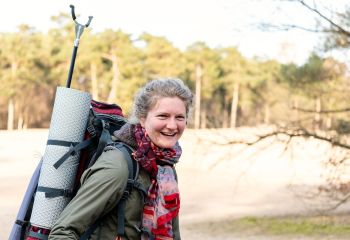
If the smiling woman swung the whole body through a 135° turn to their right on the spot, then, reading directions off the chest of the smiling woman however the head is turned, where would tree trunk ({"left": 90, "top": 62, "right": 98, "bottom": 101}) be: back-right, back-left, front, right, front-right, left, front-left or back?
right

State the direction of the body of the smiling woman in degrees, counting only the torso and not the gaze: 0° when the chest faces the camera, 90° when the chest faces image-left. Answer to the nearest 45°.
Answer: approximately 315°

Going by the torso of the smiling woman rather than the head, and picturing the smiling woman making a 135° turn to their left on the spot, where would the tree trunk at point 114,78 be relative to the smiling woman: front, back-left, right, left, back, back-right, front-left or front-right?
front

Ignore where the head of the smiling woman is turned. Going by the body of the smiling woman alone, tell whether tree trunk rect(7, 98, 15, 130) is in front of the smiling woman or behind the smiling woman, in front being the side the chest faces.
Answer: behind

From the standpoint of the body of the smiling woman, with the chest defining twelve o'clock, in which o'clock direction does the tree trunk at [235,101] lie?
The tree trunk is roughly at 8 o'clock from the smiling woman.
